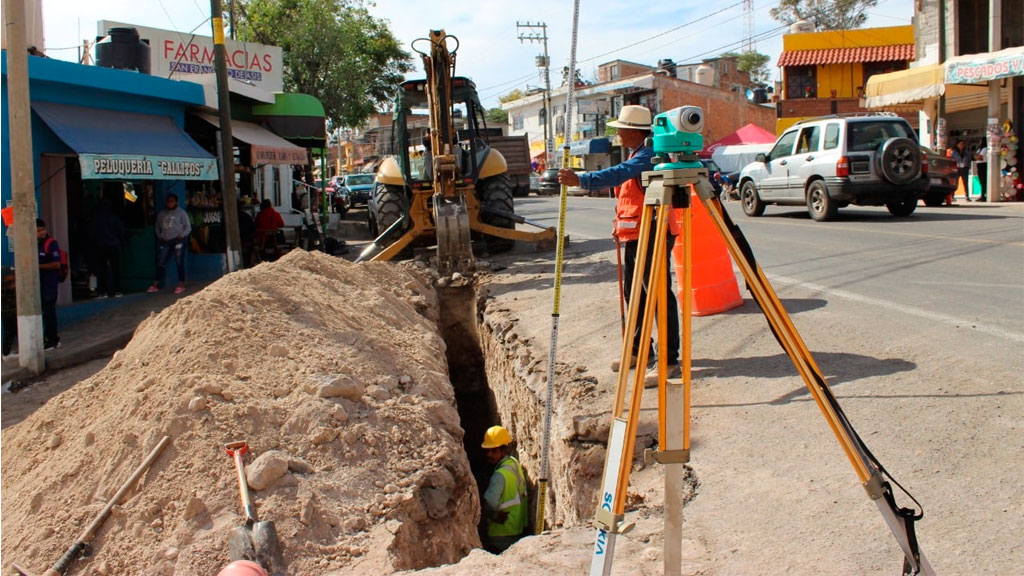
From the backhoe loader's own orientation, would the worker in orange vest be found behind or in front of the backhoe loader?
behind

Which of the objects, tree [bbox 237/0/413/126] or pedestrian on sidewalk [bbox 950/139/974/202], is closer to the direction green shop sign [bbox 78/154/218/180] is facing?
the pedestrian on sidewalk

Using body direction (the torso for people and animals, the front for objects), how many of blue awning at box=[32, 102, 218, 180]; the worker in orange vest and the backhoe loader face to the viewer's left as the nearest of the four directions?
1

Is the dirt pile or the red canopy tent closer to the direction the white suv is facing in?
the red canopy tent

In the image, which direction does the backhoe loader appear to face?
away from the camera

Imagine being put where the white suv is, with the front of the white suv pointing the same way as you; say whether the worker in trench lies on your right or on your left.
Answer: on your left

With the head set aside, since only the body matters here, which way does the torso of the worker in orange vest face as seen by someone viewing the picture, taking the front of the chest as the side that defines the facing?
to the viewer's left

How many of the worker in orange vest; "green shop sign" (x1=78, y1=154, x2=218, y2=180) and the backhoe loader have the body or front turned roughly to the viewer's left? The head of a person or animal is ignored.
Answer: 1

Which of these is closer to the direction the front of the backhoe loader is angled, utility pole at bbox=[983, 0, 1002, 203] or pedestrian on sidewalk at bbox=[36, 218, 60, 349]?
the utility pole

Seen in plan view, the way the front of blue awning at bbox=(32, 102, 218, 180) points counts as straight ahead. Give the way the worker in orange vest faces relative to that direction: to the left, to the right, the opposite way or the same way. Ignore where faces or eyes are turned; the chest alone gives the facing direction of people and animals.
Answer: the opposite way

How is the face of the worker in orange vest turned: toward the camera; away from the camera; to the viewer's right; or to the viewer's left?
to the viewer's left

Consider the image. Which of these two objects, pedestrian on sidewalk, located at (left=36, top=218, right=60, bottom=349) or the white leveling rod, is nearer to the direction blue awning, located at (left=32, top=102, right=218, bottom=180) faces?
the white leveling rod

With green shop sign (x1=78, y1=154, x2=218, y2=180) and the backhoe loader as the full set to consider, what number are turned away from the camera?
1
